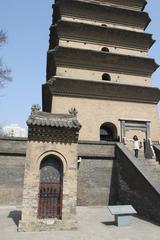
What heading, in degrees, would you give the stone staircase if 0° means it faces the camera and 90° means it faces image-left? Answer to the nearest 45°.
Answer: approximately 315°

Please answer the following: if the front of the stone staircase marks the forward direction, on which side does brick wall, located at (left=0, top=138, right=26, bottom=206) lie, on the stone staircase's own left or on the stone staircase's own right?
on the stone staircase's own right

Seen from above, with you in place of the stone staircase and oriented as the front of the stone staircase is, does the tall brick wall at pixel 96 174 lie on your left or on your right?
on your right
